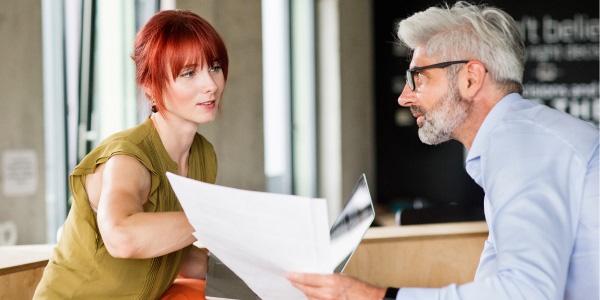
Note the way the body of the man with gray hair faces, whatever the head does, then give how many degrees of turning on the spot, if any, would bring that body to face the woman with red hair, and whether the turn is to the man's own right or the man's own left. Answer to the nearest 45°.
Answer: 0° — they already face them

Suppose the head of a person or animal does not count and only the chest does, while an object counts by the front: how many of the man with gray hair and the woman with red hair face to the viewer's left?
1

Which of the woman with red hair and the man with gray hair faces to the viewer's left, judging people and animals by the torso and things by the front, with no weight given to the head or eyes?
the man with gray hair

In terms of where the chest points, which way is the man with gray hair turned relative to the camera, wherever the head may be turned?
to the viewer's left

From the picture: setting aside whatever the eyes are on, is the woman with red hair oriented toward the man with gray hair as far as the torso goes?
yes

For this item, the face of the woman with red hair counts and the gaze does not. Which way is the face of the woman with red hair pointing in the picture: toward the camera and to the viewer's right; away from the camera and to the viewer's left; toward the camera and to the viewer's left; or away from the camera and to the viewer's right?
toward the camera and to the viewer's right

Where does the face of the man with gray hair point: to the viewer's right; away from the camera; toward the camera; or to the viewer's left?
to the viewer's left

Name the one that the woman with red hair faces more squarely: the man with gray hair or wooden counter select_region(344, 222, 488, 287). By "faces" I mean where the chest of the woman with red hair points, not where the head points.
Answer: the man with gray hair

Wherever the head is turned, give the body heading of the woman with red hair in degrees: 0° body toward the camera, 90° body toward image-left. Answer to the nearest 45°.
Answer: approximately 315°
